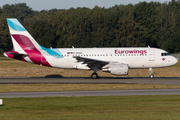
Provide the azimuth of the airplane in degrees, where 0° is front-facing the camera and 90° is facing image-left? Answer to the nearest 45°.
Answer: approximately 270°
